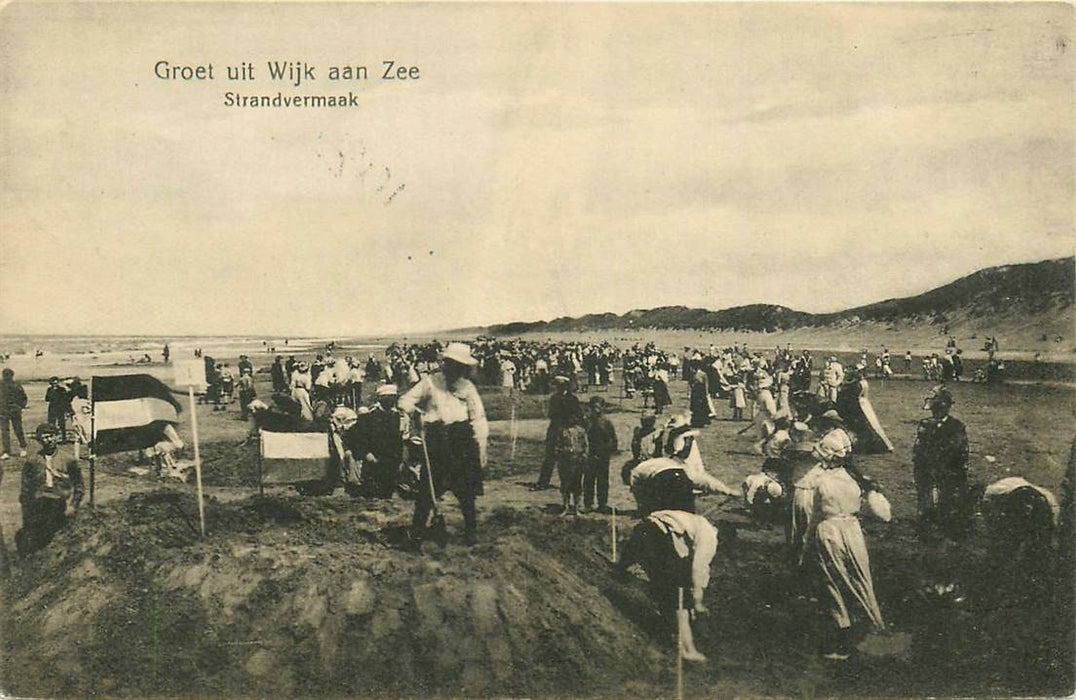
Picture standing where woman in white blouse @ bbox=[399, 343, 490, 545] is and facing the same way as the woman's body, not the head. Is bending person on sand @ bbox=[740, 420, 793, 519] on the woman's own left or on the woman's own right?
on the woman's own left

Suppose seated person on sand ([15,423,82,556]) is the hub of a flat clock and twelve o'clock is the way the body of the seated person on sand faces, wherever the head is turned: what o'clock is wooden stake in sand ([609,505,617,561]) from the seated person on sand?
The wooden stake in sand is roughly at 10 o'clock from the seated person on sand.

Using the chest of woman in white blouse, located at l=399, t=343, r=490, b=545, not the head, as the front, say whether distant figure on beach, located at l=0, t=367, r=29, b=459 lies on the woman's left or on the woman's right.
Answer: on the woman's right

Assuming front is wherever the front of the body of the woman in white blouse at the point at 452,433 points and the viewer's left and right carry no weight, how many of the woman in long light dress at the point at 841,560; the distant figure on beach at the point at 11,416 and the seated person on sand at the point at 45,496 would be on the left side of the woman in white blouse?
1

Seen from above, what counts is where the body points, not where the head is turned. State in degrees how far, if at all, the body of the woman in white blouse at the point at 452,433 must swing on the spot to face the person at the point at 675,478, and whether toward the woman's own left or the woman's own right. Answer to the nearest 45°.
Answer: approximately 90° to the woman's own left

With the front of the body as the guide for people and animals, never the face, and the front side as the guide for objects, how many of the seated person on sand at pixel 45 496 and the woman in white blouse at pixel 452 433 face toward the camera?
2

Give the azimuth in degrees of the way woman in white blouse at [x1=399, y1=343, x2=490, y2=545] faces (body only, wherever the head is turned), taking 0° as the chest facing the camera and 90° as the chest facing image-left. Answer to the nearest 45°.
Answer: approximately 0°

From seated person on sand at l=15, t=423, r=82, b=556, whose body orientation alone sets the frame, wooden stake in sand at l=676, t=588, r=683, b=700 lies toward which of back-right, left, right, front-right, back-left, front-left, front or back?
front-left
